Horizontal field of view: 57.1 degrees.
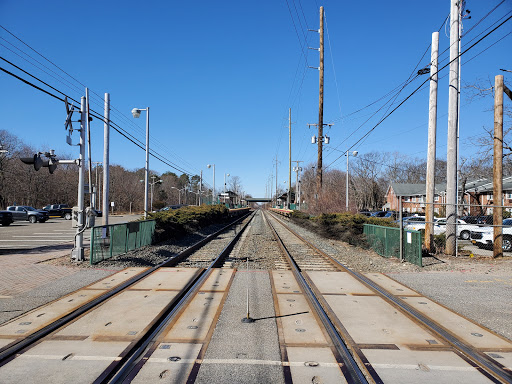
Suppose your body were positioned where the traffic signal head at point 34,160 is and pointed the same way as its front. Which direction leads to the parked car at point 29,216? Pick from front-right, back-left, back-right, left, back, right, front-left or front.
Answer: right

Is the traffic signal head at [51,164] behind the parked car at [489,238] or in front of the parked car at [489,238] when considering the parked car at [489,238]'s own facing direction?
in front

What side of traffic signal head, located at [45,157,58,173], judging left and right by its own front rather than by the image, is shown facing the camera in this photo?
left

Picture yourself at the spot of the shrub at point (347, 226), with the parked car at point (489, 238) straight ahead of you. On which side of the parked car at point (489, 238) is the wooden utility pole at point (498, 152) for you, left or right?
right

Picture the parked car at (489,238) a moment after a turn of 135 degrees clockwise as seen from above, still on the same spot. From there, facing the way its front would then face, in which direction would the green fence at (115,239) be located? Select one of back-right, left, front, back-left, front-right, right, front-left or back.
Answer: back-left

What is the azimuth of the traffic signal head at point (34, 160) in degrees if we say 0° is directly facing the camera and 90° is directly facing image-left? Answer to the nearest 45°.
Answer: approximately 90°

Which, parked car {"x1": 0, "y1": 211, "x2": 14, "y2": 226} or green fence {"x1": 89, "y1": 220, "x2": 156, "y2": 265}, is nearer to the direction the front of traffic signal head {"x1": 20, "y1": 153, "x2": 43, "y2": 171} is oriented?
the parked car

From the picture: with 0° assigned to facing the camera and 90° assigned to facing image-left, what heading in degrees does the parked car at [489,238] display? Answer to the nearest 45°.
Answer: approximately 45°
